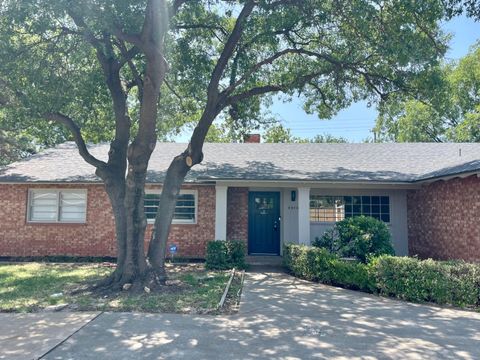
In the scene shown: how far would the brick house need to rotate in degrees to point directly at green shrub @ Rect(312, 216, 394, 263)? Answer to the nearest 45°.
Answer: approximately 45° to its left

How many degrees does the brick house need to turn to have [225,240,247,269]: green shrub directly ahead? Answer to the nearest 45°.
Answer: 0° — it already faces it

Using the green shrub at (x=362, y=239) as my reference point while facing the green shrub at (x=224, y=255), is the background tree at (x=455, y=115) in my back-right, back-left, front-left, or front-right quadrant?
back-right

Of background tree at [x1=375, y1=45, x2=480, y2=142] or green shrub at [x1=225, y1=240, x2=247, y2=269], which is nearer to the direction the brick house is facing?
the green shrub

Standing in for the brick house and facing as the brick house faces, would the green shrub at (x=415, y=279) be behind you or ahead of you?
ahead

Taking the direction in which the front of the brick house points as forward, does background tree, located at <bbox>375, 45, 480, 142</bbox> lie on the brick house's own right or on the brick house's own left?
on the brick house's own left

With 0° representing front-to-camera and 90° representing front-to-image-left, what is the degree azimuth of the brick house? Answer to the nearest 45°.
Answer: approximately 0°

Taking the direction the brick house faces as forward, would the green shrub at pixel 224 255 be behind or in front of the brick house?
in front
